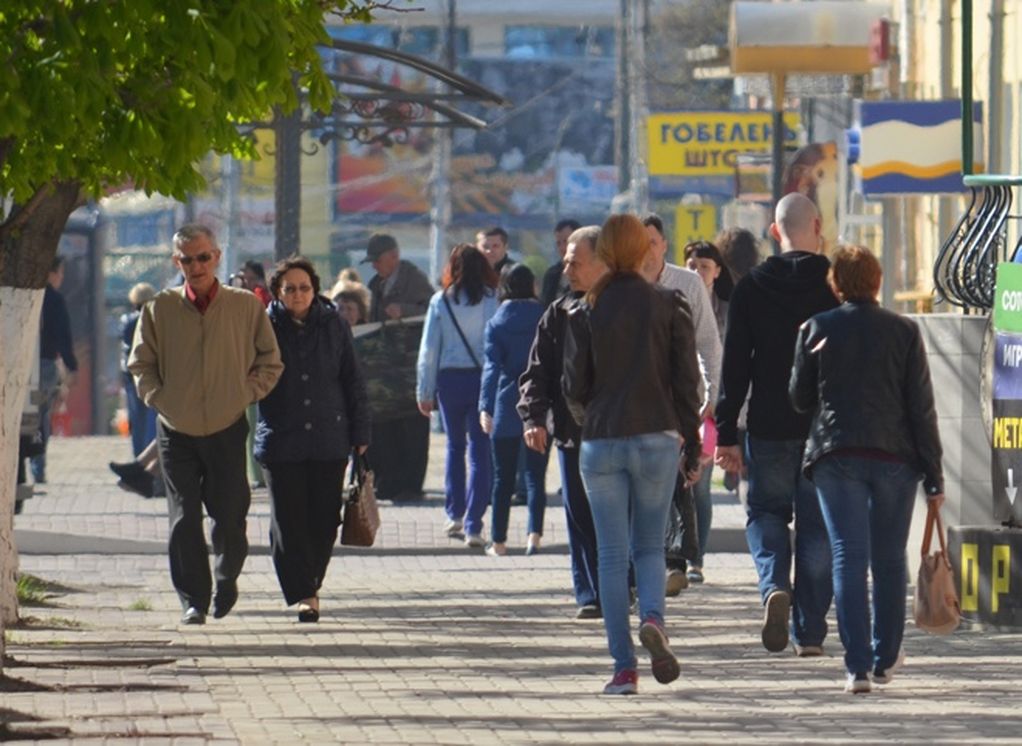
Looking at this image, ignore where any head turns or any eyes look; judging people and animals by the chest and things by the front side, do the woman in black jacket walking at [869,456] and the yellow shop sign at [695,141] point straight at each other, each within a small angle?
yes

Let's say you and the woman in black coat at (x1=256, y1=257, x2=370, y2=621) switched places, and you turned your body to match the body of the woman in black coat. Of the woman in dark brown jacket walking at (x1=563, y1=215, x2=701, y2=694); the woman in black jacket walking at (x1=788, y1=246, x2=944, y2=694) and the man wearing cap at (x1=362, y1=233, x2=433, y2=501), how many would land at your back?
1

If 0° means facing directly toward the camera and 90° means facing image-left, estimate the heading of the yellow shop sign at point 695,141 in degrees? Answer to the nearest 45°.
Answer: approximately 0°

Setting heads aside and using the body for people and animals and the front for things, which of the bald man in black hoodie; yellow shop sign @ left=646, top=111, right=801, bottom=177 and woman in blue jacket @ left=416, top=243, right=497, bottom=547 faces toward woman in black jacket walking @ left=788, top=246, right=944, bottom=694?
the yellow shop sign

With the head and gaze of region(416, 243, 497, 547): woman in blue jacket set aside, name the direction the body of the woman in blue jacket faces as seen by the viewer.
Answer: away from the camera

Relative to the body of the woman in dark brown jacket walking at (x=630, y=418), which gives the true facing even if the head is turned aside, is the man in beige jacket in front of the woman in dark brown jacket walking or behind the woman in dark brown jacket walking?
in front

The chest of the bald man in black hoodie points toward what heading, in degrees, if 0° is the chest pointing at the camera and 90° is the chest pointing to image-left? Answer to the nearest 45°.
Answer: approximately 180°

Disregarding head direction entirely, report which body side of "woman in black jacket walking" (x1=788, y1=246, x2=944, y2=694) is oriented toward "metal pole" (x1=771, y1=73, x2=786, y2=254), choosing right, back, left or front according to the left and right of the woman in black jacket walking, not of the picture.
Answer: front

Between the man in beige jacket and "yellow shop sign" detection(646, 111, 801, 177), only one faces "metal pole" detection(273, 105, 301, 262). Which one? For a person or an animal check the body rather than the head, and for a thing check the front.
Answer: the yellow shop sign

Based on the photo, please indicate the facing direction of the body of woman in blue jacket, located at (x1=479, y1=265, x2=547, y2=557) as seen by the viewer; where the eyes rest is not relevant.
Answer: away from the camera

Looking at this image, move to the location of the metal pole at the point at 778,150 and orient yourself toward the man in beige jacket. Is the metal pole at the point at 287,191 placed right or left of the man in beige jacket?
right

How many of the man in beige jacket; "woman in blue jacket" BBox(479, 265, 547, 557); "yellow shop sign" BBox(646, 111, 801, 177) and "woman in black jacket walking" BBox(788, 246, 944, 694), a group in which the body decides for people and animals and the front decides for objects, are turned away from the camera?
2

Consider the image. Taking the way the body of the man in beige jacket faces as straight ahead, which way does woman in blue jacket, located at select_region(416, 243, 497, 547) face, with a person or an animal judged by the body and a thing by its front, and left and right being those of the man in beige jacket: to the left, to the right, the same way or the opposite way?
the opposite way

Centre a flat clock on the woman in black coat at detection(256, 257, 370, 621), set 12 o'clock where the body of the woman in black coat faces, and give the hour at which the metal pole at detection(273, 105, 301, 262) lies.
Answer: The metal pole is roughly at 6 o'clock from the woman in black coat.

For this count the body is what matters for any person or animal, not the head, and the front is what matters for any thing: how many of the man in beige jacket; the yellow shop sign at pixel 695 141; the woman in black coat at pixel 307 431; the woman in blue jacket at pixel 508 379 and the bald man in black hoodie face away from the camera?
2

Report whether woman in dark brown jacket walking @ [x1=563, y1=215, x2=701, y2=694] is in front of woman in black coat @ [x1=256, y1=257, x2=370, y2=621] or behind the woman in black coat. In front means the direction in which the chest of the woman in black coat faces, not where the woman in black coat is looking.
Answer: in front
